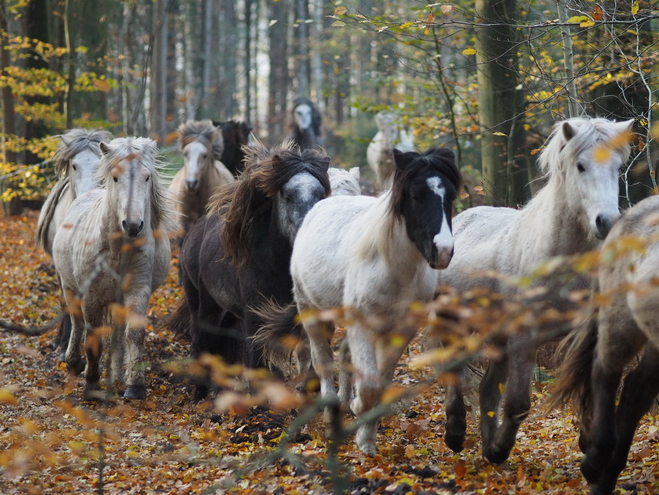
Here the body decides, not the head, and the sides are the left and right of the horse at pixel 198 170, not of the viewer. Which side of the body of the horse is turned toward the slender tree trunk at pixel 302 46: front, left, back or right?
back

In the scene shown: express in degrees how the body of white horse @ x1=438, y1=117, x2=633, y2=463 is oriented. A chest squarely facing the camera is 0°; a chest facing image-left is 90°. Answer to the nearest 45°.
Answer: approximately 315°

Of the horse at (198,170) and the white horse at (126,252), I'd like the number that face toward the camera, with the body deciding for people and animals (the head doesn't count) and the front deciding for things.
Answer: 2

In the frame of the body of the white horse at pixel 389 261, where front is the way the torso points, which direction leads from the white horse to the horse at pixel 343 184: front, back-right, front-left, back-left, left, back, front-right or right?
back-left

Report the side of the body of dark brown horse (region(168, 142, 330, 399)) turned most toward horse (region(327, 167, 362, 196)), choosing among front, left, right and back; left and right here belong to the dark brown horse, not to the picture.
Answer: left

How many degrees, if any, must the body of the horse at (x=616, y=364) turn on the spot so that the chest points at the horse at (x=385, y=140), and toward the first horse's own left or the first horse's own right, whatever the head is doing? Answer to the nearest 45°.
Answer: approximately 135° to the first horse's own left

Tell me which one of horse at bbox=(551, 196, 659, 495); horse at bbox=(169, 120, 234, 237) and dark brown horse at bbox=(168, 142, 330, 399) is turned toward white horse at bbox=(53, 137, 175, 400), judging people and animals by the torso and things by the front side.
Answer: horse at bbox=(169, 120, 234, 237)
